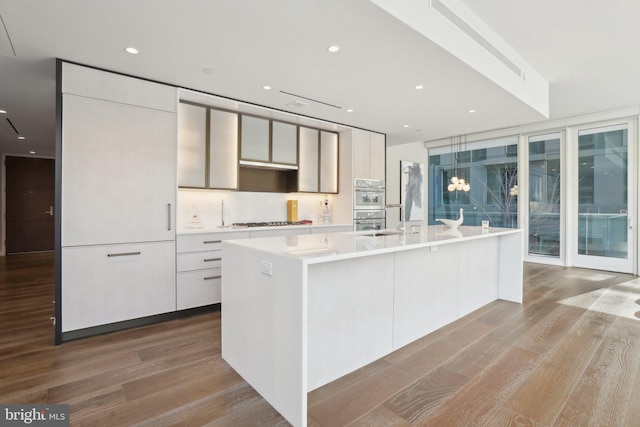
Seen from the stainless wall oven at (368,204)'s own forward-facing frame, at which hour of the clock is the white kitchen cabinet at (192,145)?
The white kitchen cabinet is roughly at 3 o'clock from the stainless wall oven.

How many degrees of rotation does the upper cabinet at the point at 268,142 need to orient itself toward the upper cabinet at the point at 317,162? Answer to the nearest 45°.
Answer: approximately 90° to its left

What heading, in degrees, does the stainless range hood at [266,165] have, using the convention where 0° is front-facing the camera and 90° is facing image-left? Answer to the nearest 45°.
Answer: approximately 315°

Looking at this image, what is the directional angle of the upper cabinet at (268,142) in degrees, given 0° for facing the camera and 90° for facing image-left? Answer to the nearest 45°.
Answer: approximately 315°

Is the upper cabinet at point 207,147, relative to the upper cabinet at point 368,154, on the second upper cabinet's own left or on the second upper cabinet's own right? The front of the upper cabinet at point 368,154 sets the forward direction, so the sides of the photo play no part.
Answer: on the second upper cabinet's own right

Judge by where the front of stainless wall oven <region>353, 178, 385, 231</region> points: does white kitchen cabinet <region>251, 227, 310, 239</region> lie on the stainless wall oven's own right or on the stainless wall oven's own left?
on the stainless wall oven's own right

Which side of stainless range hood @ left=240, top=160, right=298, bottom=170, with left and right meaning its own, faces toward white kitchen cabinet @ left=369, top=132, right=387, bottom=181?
left

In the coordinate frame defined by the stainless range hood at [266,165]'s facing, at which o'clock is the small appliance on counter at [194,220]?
The small appliance on counter is roughly at 4 o'clock from the stainless range hood.
